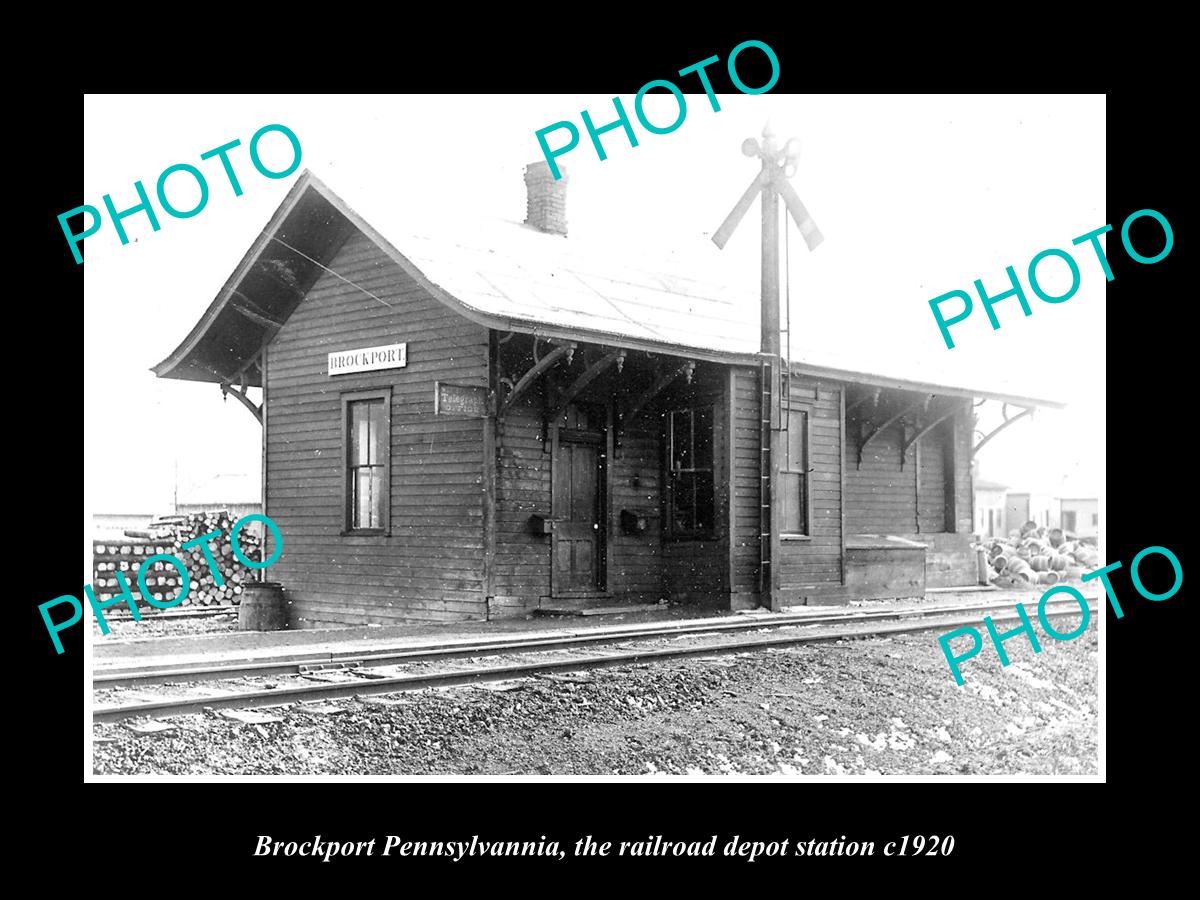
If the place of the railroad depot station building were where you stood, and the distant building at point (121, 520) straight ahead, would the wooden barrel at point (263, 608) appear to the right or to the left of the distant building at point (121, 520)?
left

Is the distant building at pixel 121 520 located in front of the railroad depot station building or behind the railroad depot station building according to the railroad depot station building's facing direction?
behind

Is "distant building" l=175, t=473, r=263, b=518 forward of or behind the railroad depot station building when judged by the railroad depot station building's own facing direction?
behind

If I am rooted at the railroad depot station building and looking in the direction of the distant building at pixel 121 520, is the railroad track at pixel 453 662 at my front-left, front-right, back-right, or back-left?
back-left

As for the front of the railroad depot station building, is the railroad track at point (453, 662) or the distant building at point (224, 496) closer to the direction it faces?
the railroad track
